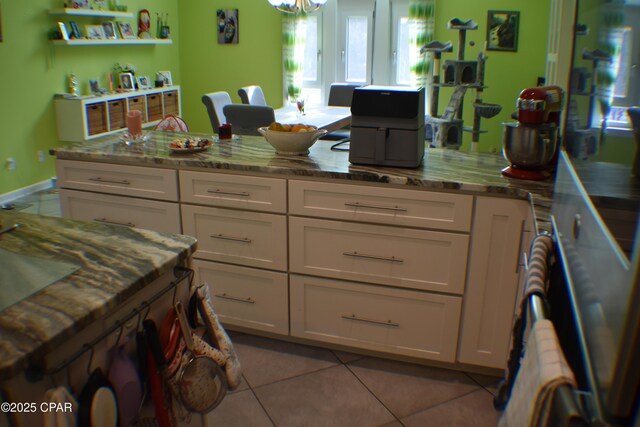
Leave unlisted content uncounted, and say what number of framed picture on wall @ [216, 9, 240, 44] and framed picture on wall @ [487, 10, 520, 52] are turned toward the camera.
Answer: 2

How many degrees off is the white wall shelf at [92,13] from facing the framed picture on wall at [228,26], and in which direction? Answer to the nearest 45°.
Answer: approximately 90° to its left

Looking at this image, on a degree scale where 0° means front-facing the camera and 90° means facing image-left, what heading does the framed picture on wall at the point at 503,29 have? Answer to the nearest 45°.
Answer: approximately 0°

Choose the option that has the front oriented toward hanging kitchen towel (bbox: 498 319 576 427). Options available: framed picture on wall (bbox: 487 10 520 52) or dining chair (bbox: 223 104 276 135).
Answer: the framed picture on wall

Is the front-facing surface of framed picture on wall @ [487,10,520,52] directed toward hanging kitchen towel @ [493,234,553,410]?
yes

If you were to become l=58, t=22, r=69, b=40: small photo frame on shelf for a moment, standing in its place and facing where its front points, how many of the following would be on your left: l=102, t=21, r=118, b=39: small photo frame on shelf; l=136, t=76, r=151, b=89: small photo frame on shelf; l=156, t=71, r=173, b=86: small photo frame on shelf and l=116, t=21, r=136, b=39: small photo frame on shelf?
4

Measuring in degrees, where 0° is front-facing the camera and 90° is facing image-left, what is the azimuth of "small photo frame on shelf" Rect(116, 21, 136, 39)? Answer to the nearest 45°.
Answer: approximately 315°

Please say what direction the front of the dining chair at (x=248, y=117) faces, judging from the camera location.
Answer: facing away from the viewer

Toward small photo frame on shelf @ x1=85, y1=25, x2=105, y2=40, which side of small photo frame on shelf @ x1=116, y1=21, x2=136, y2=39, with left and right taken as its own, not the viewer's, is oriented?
right
